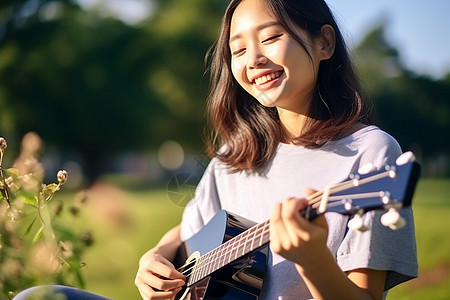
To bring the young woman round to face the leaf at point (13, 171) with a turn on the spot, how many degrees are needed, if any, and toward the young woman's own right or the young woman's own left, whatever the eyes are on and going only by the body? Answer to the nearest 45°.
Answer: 0° — they already face it

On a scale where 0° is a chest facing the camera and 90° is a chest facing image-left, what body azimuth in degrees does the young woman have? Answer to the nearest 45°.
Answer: approximately 45°
